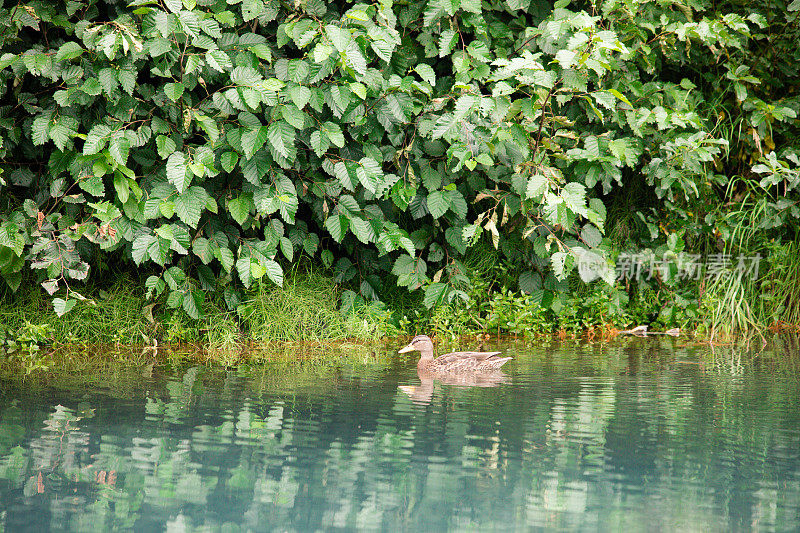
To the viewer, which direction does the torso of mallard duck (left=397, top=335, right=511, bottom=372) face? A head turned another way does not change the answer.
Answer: to the viewer's left
